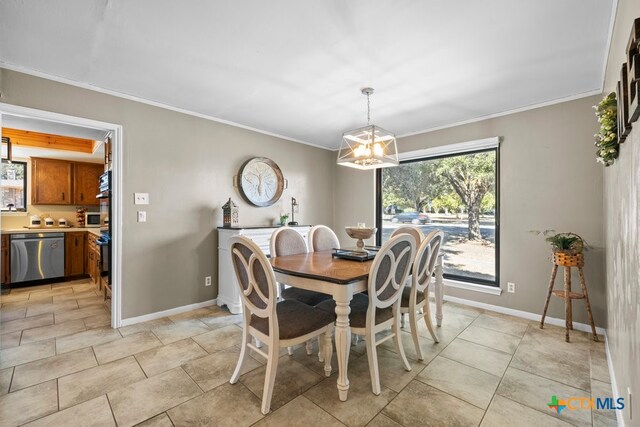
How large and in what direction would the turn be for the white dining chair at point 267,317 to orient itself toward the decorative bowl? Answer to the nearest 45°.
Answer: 0° — it already faces it

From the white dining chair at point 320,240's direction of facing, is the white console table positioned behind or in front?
behind

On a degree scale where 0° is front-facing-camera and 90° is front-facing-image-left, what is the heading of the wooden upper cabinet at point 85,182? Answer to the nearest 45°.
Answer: approximately 0°

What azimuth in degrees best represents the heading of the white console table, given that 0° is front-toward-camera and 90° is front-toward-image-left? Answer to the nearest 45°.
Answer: approximately 315°

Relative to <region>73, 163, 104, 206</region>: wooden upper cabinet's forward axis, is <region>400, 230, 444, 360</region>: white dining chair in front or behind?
in front

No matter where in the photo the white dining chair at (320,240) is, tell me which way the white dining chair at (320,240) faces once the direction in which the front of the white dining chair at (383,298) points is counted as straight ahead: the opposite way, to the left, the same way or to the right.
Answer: the opposite way

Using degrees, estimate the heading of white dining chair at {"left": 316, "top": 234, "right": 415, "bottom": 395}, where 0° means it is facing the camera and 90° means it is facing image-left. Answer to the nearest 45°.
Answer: approximately 135°

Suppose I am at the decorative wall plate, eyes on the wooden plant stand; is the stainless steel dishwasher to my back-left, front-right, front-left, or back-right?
back-right

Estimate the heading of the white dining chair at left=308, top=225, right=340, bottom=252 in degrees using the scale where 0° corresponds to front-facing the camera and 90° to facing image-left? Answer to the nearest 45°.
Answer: approximately 315°

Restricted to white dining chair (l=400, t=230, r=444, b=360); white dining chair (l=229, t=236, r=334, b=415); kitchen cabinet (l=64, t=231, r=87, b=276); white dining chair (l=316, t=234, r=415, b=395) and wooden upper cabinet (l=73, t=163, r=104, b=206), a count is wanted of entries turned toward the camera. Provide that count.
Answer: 2
